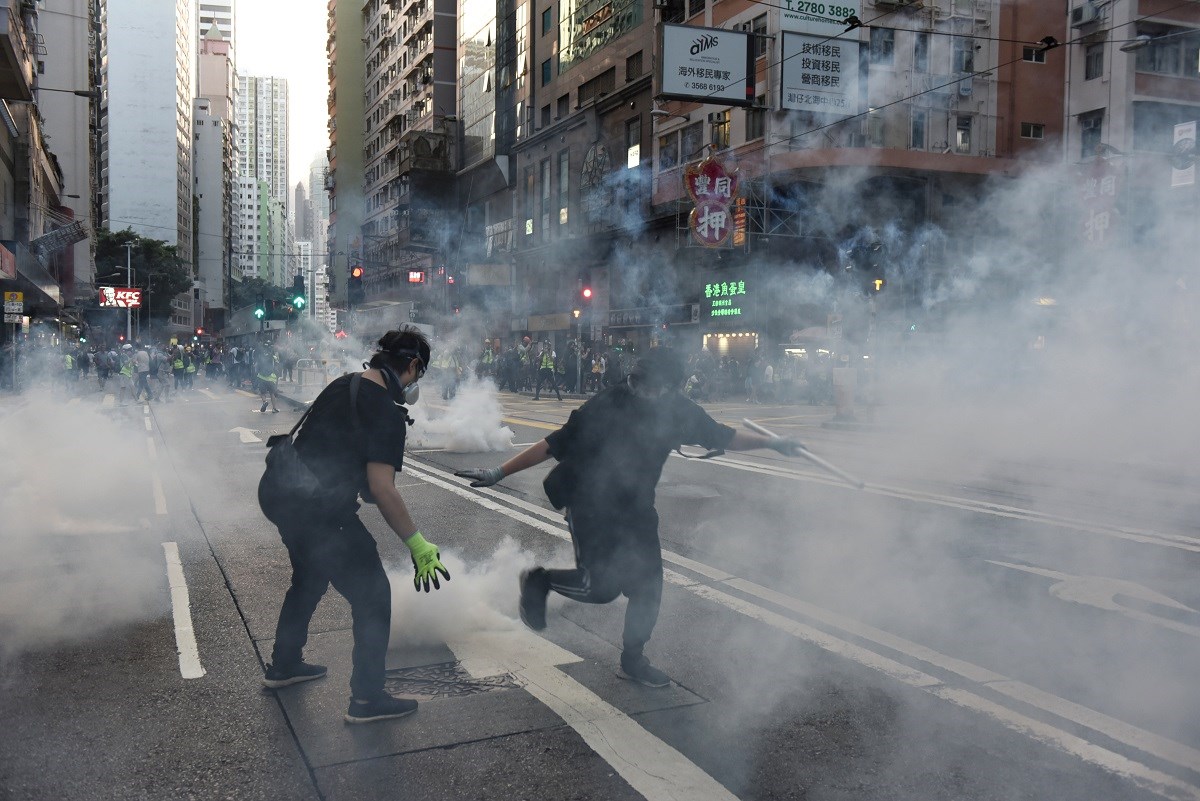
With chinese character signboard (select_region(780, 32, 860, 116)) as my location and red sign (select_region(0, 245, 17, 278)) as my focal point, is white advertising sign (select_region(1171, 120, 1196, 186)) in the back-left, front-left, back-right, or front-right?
back-left

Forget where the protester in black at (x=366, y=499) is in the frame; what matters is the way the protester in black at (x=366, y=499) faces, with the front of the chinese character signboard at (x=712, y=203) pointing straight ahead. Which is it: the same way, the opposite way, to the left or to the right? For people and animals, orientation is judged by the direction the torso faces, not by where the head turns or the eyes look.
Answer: to the left

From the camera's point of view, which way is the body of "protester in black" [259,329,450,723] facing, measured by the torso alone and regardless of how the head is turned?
to the viewer's right

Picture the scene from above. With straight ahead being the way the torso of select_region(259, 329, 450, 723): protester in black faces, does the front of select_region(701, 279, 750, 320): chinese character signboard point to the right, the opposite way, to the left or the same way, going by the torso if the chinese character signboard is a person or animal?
to the right
